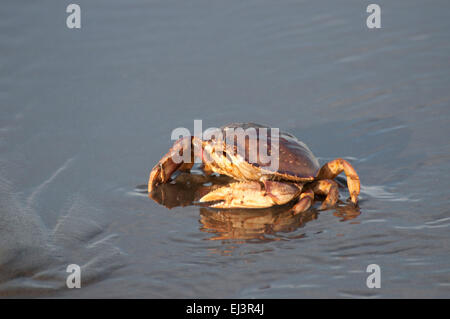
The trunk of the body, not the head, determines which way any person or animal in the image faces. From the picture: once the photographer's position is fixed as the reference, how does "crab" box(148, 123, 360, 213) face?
facing the viewer and to the left of the viewer
